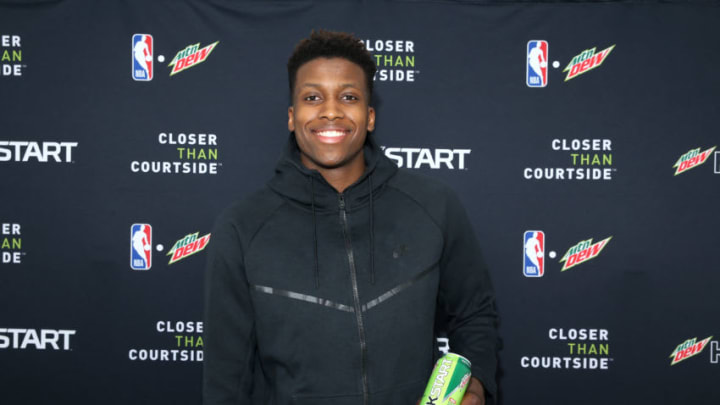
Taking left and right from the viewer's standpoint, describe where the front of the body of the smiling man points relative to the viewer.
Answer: facing the viewer

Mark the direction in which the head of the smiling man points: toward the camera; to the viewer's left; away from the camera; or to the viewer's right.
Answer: toward the camera
